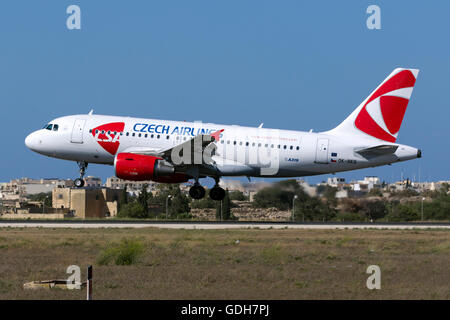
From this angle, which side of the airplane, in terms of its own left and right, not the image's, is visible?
left
